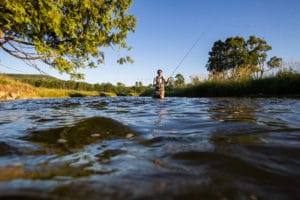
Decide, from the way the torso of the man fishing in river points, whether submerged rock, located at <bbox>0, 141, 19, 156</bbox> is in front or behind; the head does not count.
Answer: in front

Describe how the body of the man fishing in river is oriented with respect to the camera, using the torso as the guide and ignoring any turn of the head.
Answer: toward the camera

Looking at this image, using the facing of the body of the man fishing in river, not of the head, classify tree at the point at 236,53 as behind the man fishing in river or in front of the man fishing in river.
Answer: behind

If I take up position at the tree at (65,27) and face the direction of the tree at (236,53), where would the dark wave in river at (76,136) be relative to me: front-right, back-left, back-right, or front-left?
back-right

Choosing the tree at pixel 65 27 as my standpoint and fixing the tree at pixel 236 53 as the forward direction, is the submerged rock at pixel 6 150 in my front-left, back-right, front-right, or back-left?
back-right

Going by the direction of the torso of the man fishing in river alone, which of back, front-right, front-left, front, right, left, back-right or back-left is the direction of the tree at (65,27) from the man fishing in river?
front-right

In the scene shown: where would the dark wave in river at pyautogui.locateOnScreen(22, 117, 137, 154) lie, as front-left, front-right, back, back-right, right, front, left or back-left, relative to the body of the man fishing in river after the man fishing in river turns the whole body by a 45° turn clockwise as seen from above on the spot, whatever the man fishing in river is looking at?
front-left
